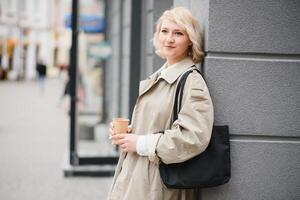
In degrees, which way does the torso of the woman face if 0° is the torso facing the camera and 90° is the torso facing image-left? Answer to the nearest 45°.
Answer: approximately 45°

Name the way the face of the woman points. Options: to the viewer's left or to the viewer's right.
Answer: to the viewer's left
